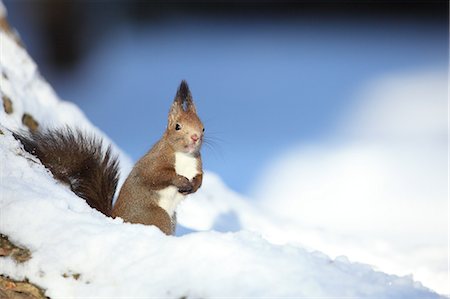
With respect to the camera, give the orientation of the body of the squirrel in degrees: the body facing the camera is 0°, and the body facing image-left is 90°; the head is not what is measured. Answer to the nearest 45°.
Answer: approximately 315°
